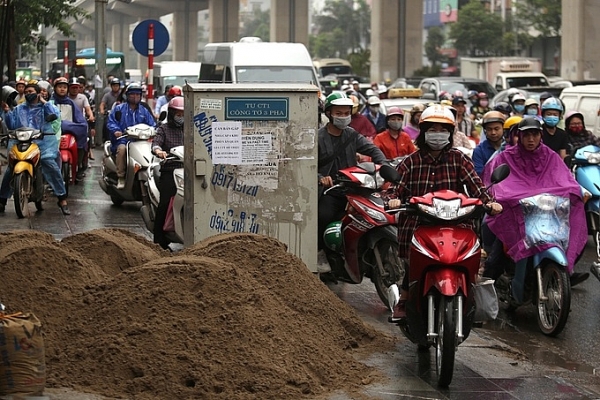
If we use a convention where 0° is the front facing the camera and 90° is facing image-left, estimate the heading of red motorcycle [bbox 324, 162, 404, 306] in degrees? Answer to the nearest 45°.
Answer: approximately 315°

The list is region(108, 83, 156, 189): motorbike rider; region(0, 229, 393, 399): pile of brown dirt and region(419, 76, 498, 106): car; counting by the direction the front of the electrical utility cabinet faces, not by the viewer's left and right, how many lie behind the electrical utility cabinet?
2

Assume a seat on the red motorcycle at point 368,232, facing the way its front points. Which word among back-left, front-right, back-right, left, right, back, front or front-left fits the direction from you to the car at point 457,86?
back-left

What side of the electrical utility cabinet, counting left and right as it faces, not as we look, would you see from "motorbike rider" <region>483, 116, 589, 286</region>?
left

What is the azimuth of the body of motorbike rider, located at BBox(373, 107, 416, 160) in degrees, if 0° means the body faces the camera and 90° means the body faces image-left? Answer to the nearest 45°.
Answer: approximately 0°

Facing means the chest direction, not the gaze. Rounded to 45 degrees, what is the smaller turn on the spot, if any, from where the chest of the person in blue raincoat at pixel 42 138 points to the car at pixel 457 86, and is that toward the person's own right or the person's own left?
approximately 135° to the person's own left

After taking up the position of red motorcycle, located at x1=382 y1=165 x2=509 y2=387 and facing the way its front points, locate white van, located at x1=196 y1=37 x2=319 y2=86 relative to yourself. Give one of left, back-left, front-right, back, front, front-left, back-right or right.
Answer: back
